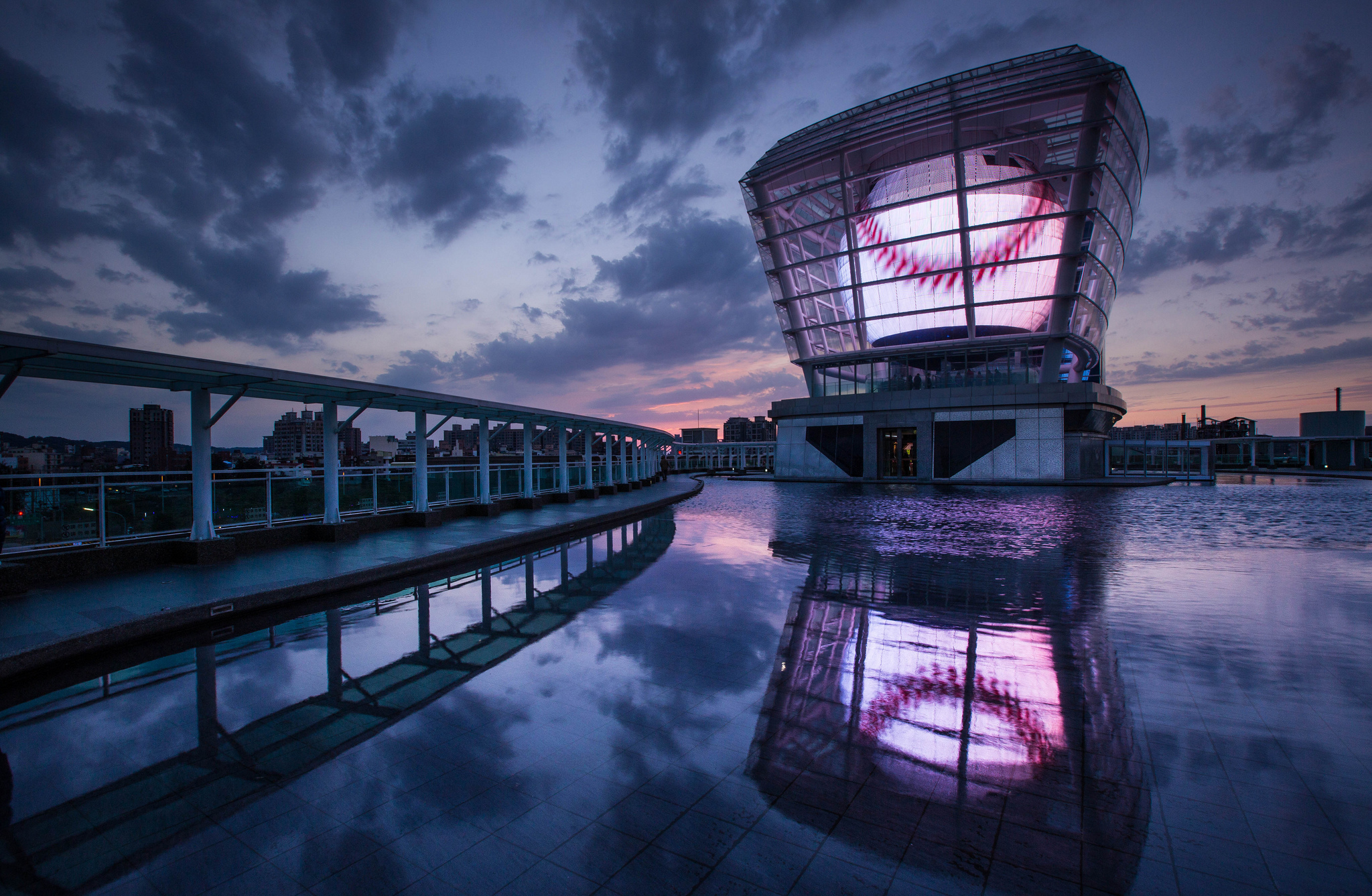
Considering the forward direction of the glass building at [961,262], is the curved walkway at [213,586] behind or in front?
in front

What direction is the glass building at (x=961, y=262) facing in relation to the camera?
toward the camera
